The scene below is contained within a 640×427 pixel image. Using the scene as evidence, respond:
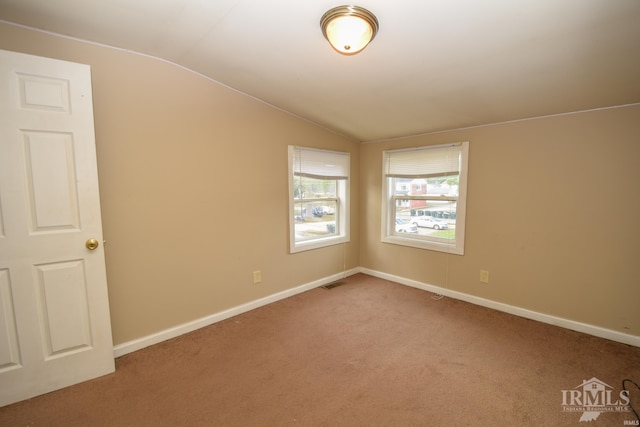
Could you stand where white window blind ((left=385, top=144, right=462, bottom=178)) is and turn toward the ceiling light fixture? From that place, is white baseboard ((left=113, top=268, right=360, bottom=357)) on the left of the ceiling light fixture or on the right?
right

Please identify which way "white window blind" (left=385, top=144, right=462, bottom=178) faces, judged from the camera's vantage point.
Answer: facing the viewer and to the left of the viewer

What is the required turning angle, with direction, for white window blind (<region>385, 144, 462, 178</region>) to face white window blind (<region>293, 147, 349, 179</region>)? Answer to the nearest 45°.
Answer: approximately 45° to its right

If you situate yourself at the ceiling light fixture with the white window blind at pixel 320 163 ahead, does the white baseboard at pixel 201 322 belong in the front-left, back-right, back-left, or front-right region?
front-left

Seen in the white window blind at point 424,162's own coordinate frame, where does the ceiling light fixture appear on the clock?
The ceiling light fixture is roughly at 11 o'clock from the white window blind.

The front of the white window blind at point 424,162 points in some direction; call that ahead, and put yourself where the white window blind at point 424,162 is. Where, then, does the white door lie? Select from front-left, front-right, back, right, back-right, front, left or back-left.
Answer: front

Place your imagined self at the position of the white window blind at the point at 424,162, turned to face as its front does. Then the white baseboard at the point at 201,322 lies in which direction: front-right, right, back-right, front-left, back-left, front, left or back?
front

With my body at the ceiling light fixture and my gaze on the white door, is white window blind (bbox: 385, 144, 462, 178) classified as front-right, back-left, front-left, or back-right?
back-right

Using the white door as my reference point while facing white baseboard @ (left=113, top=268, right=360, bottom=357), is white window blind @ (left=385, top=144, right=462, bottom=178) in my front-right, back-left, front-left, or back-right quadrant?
front-right

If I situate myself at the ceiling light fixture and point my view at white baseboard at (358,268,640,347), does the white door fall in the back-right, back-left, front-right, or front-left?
back-left
